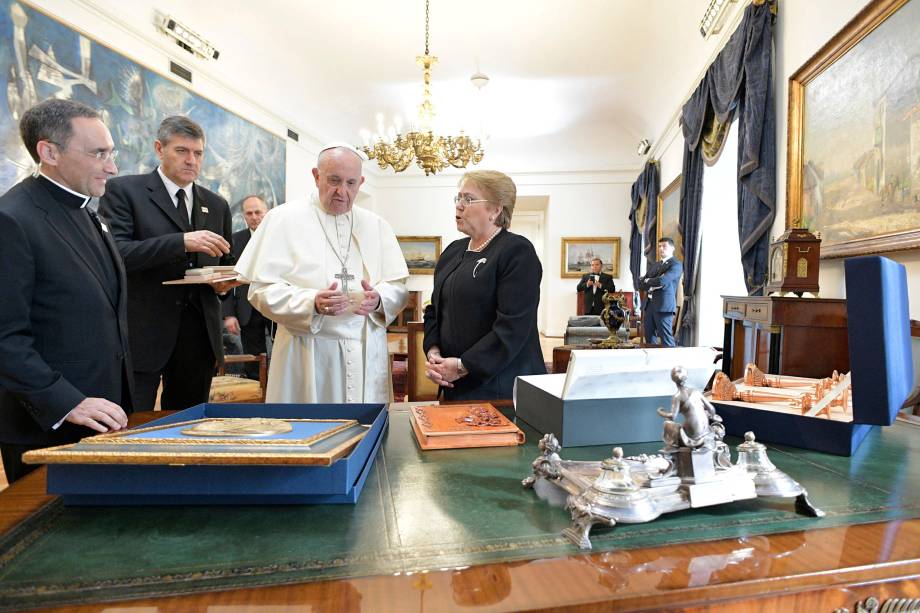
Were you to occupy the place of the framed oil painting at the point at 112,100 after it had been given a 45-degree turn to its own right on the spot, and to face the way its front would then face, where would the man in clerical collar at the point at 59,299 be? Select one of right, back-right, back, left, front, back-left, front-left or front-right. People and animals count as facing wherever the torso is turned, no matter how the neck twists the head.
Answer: front

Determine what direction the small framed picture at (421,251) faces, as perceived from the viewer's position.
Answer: facing the viewer

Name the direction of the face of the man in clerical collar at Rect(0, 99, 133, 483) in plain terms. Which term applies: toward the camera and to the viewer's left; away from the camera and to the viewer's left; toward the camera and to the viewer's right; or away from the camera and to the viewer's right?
toward the camera and to the viewer's right

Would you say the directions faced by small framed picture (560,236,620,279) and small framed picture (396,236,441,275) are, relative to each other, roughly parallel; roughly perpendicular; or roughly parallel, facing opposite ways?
roughly parallel

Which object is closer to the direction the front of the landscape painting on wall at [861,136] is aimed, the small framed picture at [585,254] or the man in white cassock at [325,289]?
the man in white cassock

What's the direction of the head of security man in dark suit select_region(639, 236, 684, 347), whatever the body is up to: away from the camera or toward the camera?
toward the camera

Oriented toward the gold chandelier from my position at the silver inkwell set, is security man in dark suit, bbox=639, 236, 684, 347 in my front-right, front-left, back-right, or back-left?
front-right

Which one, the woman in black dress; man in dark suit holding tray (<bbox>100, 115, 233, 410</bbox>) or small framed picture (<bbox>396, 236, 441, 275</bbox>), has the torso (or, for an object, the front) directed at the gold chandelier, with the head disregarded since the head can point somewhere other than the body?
the small framed picture

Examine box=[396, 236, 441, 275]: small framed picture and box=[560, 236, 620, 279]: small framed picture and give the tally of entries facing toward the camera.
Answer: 2

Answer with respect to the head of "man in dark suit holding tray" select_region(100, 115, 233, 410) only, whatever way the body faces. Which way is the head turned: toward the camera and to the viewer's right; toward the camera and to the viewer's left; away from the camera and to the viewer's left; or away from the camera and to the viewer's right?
toward the camera and to the viewer's right

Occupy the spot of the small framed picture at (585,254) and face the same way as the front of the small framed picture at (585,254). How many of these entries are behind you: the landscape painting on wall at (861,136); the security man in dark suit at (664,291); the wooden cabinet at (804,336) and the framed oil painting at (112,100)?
0

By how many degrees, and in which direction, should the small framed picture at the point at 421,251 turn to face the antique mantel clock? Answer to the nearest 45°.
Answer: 0° — it already faces it

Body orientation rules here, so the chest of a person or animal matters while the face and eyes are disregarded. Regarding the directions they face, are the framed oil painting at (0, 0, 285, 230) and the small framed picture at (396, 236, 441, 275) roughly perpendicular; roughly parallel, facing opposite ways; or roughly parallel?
roughly perpendicular

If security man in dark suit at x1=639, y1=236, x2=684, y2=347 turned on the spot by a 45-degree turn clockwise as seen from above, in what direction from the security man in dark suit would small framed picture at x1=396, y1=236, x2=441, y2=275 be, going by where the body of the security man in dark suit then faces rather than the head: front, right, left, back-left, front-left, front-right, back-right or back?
front-right

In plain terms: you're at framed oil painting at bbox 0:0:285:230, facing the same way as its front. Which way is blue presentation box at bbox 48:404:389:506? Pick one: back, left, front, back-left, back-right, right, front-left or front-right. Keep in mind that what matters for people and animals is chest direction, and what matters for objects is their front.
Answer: front-right

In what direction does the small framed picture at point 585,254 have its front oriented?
toward the camera

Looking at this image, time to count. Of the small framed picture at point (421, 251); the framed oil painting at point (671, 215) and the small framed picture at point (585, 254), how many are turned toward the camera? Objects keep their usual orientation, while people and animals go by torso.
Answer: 2

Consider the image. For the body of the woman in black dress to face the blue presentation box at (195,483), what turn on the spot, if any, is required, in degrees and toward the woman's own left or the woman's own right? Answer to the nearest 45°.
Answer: approximately 45° to the woman's own left

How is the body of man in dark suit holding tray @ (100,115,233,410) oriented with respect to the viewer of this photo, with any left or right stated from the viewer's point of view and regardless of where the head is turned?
facing the viewer and to the right of the viewer

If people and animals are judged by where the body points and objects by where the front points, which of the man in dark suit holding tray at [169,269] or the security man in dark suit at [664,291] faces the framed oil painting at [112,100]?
the security man in dark suit at [664,291]

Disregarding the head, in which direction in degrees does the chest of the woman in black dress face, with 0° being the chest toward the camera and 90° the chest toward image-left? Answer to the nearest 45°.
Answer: approximately 45°

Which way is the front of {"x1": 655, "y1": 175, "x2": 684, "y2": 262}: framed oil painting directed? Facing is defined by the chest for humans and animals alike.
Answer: to the viewer's left

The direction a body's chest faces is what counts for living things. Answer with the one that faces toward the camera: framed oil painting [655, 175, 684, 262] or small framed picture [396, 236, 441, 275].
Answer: the small framed picture

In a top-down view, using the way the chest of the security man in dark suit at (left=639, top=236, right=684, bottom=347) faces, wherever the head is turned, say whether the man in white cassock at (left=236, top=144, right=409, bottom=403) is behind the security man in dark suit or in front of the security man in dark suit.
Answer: in front
